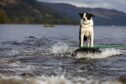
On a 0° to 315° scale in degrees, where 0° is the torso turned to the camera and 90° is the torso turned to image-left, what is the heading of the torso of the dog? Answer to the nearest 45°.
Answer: approximately 0°
